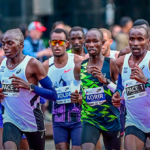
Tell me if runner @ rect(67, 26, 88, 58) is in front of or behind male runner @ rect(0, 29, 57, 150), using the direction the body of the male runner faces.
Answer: behind

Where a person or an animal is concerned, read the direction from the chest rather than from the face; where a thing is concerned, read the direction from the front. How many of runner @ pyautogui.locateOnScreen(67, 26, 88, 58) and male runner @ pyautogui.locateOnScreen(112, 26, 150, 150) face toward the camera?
2

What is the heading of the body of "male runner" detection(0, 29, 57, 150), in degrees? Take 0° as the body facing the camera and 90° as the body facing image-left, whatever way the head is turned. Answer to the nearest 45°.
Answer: approximately 45°

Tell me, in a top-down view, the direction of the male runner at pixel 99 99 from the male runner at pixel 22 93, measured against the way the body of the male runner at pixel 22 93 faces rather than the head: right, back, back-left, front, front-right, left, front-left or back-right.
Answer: back-left
